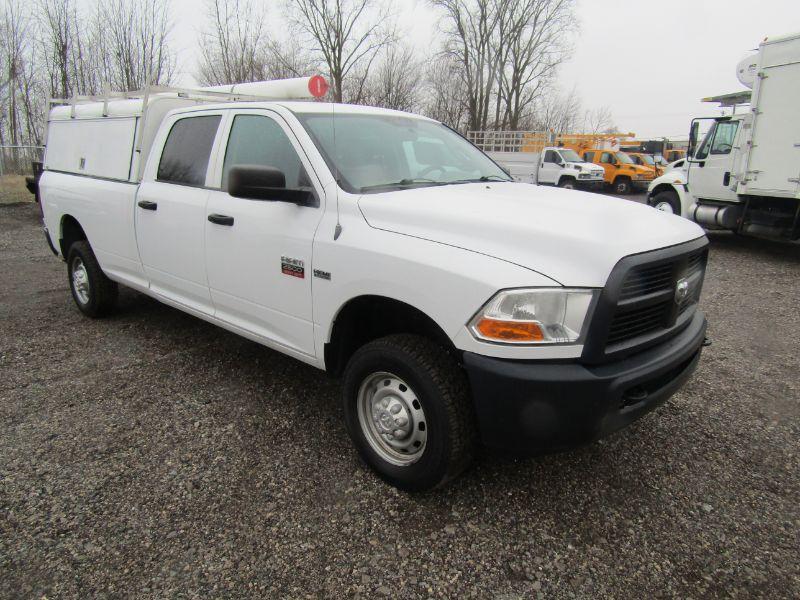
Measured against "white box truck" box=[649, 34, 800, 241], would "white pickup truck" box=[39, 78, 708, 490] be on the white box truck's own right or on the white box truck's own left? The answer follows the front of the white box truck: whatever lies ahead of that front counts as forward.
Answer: on the white box truck's own left

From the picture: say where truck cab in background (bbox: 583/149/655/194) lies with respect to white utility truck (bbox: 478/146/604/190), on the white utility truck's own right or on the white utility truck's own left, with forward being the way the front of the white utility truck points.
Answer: on the white utility truck's own left

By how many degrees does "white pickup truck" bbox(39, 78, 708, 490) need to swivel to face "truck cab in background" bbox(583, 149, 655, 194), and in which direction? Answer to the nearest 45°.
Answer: approximately 90° to its left

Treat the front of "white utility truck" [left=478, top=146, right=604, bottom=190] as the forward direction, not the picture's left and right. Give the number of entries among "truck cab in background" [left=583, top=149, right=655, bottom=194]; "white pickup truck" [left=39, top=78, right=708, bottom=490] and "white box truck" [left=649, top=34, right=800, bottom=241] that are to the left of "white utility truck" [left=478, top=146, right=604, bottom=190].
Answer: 1

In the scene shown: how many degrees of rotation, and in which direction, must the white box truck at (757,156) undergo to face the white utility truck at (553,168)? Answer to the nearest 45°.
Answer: approximately 45° to its right

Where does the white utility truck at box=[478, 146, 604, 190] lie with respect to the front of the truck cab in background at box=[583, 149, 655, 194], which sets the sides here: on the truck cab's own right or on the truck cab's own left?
on the truck cab's own right

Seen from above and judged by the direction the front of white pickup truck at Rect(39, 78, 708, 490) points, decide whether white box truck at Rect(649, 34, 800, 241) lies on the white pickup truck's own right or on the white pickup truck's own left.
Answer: on the white pickup truck's own left

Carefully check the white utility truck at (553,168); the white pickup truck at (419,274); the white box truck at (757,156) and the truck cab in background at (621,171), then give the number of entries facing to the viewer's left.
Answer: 1

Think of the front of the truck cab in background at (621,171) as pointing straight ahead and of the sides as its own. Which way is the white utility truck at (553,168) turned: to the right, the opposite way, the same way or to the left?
the same way

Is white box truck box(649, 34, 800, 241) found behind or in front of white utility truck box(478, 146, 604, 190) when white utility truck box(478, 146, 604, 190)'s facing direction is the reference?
in front

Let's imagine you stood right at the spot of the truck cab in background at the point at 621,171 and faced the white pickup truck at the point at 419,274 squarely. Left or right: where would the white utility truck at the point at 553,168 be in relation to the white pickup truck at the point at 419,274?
right

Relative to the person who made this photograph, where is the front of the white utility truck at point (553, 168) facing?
facing the viewer and to the right of the viewer

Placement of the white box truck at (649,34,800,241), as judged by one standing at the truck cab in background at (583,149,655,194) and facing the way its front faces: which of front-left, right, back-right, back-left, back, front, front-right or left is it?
front-right

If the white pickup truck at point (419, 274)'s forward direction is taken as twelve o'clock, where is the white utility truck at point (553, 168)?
the white utility truck at point (553, 168) is roughly at 8 o'clock from the white pickup truck at point (419, 274).

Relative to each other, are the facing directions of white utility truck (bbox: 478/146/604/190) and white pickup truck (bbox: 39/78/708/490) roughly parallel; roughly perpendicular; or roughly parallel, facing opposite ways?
roughly parallel

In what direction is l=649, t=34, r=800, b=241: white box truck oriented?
to the viewer's left

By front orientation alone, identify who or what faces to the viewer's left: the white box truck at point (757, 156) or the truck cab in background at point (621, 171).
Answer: the white box truck
